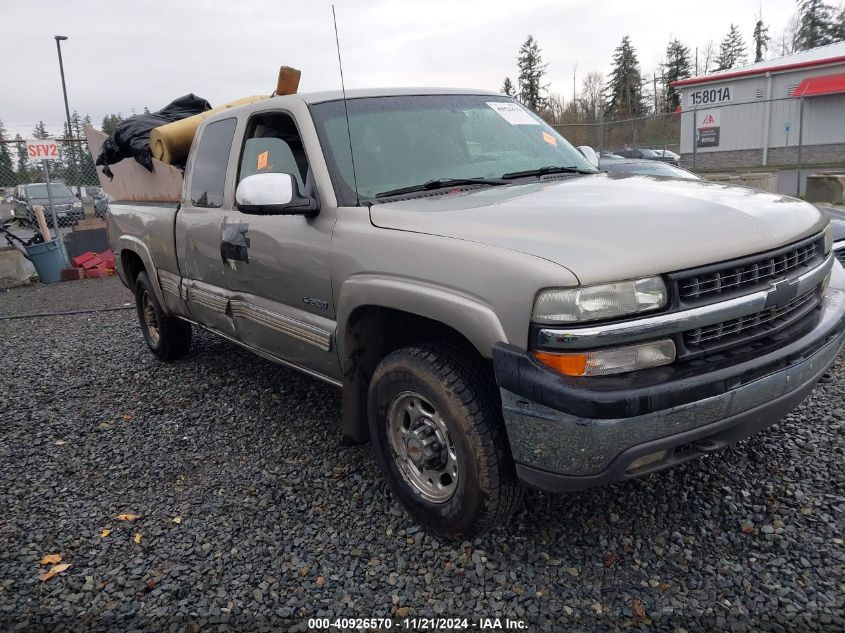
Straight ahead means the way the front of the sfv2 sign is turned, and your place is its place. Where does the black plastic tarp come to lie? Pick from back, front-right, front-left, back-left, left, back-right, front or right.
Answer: front

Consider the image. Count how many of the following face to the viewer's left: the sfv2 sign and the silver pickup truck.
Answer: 0

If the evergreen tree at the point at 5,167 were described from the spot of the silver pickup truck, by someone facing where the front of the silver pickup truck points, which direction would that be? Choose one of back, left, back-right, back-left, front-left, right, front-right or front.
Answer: back

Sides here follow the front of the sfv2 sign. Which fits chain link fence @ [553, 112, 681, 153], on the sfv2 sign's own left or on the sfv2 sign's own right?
on the sfv2 sign's own left

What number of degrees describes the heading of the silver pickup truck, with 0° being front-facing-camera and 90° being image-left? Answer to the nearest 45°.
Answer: approximately 315°

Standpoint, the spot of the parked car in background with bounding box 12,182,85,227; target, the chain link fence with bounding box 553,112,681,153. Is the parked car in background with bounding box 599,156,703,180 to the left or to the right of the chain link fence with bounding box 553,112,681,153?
right

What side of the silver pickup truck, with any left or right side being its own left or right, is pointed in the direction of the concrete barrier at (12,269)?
back

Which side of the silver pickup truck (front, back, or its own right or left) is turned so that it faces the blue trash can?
back

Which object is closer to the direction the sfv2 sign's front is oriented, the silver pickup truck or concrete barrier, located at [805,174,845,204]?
the silver pickup truck

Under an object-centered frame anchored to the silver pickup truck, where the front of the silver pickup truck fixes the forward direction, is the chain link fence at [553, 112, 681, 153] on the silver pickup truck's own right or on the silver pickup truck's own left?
on the silver pickup truck's own left

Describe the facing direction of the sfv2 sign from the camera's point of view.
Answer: facing the viewer

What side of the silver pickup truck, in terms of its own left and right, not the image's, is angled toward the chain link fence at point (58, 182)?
back
